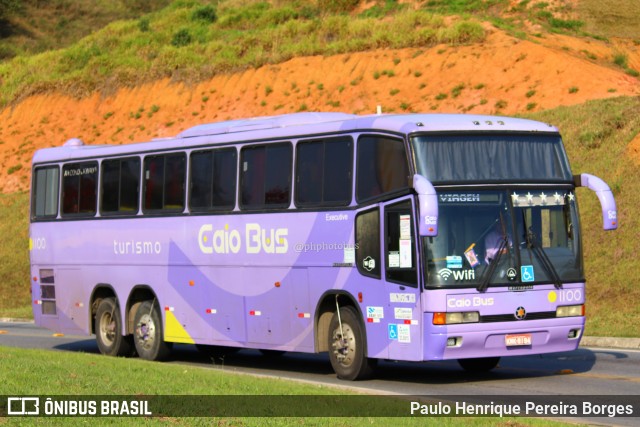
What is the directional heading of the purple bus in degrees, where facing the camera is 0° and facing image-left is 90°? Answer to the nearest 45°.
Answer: approximately 315°
